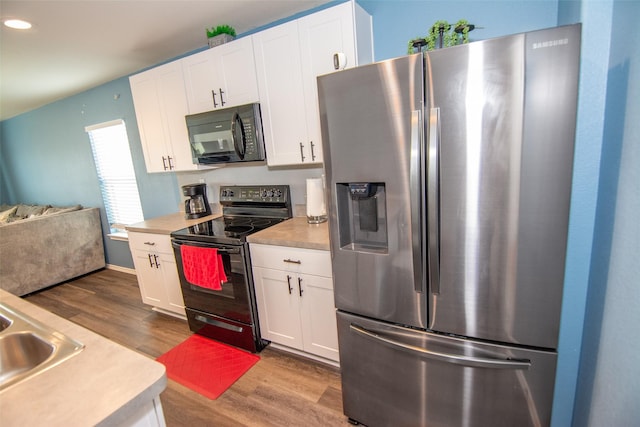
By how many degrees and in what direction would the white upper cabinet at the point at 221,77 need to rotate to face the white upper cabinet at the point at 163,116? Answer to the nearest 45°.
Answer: approximately 90° to its right

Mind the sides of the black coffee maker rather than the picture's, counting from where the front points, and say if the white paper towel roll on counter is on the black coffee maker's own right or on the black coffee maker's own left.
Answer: on the black coffee maker's own left

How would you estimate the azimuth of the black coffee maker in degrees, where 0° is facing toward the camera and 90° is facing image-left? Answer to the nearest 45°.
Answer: approximately 45°

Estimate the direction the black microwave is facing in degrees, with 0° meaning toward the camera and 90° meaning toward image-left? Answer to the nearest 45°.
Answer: approximately 45°

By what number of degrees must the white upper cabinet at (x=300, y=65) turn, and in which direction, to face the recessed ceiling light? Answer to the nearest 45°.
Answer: approximately 45° to its right

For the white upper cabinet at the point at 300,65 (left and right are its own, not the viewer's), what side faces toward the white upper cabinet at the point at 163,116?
right

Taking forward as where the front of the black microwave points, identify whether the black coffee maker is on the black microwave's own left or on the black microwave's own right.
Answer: on the black microwave's own right
